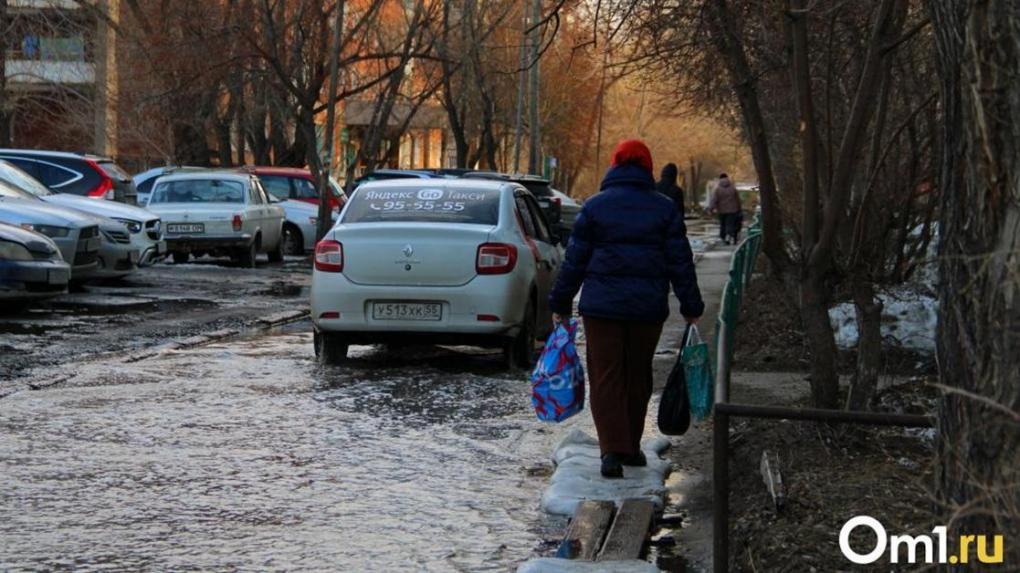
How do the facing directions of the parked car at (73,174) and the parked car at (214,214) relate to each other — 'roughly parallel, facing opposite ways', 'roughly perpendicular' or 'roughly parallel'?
roughly perpendicular

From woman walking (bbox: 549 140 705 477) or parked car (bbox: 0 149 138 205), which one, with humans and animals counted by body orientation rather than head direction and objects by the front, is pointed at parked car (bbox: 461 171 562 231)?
the woman walking

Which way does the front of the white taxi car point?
away from the camera

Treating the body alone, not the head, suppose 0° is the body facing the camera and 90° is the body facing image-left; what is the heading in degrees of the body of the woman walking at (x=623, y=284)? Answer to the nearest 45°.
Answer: approximately 180°

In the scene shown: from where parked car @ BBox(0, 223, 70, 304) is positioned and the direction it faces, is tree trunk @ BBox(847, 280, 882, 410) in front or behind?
in front

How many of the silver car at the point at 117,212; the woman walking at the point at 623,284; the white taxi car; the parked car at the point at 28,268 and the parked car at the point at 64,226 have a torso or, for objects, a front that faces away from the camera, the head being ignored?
2

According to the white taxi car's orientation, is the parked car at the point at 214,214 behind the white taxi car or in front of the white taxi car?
in front

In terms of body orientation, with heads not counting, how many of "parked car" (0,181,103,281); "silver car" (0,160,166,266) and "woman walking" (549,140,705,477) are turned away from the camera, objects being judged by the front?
1

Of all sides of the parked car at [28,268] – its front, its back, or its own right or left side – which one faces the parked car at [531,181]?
left

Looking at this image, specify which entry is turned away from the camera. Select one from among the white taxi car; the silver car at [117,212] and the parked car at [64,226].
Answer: the white taxi car

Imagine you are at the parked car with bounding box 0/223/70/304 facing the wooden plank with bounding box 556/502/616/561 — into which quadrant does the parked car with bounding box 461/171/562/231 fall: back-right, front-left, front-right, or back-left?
back-left

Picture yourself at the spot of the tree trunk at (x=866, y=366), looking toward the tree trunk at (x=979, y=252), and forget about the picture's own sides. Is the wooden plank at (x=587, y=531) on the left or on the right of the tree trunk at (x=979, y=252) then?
right

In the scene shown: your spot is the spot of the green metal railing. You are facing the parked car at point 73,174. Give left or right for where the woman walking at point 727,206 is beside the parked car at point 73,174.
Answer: right

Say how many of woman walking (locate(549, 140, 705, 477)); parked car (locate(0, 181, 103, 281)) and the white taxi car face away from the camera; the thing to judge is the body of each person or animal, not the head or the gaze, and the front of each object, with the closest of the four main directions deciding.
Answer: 2

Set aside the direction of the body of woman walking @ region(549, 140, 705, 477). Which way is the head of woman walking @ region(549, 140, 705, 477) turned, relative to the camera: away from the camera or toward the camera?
away from the camera

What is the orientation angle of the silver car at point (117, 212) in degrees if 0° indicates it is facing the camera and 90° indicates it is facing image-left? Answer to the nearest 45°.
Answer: approximately 315°
